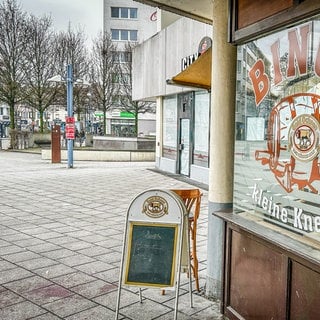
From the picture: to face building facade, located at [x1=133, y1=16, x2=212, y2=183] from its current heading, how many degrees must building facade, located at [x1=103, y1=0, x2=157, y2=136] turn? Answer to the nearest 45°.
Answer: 0° — it already faces it

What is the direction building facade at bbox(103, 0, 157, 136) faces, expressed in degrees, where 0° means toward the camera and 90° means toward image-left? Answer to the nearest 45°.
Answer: approximately 0°

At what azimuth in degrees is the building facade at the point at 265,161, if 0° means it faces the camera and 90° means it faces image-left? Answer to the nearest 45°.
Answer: approximately 45°

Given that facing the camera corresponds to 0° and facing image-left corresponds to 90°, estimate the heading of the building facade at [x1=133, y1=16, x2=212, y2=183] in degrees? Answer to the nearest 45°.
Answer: approximately 45°
